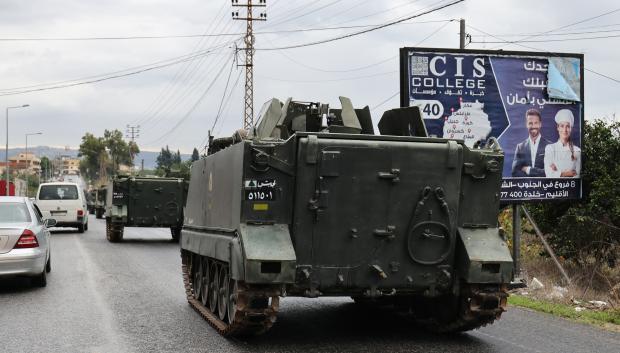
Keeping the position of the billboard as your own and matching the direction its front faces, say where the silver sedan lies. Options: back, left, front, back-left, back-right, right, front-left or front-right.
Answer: right

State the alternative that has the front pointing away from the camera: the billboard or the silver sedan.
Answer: the silver sedan

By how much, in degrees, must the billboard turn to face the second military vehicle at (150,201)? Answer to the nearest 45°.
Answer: approximately 180°

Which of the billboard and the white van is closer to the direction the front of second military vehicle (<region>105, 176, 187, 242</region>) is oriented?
the white van

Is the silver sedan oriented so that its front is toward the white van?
yes

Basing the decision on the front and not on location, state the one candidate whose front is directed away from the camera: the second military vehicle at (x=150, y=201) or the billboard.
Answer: the second military vehicle

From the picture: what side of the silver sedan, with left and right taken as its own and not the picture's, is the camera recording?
back

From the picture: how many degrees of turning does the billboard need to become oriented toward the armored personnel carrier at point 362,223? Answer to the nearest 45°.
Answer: approximately 45° to its right

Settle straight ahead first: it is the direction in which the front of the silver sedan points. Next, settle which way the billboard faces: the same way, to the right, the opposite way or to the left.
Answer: the opposite way

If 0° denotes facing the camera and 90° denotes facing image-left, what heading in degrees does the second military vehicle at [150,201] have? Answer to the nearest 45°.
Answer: approximately 180°
